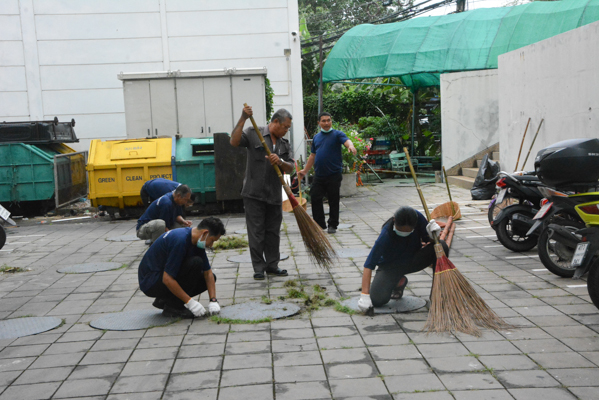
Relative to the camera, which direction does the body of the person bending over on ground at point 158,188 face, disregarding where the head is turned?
to the viewer's right

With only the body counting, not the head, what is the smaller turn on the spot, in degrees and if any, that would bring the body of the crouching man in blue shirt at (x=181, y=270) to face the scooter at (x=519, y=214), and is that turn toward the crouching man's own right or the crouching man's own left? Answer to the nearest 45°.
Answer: approximately 45° to the crouching man's own left

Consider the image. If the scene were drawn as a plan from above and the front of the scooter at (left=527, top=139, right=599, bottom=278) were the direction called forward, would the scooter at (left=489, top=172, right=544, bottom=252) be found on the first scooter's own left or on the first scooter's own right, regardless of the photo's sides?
on the first scooter's own left

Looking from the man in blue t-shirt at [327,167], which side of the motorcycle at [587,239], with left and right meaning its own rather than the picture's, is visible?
left

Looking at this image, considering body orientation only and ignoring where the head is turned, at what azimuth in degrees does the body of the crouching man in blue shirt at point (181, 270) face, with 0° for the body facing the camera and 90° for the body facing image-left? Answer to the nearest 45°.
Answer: approximately 315°

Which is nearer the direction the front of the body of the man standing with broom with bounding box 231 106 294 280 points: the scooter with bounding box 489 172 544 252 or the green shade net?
the scooter

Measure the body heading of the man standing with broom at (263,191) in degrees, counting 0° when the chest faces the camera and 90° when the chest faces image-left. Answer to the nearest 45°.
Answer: approximately 315°

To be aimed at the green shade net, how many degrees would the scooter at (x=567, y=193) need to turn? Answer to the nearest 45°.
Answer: approximately 45° to its left

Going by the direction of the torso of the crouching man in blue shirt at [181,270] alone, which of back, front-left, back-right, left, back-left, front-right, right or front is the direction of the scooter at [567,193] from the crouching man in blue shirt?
front-left

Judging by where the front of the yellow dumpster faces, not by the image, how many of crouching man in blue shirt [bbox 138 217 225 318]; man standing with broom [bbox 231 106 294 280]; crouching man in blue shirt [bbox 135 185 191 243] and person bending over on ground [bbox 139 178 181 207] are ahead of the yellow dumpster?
4

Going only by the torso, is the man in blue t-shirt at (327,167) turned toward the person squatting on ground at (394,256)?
yes
